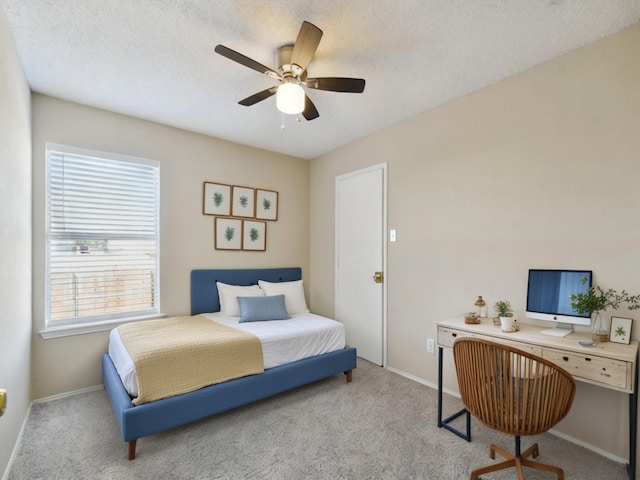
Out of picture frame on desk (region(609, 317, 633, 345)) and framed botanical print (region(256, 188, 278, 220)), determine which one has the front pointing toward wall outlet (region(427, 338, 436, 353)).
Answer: the framed botanical print

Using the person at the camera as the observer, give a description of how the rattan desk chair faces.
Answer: facing away from the viewer and to the right of the viewer

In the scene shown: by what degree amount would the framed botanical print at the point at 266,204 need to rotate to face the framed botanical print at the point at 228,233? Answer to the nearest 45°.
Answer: approximately 90° to its right

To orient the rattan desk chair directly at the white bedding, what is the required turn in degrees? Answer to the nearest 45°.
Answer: approximately 135° to its left

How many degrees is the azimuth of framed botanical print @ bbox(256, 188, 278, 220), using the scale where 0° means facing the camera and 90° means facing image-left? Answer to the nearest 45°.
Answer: approximately 315°

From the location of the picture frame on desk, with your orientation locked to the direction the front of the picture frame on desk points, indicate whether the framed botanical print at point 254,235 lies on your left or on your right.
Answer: on your right

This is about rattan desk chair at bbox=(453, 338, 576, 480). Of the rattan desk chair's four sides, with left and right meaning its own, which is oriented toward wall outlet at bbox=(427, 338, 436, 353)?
left

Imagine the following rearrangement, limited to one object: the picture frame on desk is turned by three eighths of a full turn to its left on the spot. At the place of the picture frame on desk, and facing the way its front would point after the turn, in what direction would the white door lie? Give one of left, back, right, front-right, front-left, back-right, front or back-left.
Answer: back-left

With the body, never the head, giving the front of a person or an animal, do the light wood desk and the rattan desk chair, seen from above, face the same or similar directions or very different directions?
very different directions

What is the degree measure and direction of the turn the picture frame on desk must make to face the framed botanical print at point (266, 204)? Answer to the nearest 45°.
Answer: approximately 90° to its right

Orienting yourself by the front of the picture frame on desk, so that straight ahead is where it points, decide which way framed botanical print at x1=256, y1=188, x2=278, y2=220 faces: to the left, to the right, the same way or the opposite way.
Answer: to the left

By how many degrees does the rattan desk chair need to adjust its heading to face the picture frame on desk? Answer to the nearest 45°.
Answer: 0° — it already faces it
